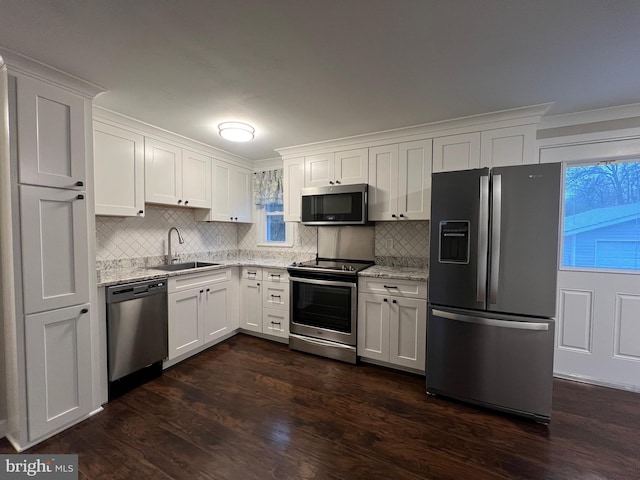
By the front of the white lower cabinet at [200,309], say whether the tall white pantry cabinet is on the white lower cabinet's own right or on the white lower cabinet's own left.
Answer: on the white lower cabinet's own right

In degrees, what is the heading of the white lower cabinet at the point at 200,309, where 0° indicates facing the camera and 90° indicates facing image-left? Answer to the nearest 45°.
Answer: approximately 315°

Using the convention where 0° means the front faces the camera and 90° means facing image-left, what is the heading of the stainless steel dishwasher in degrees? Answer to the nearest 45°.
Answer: approximately 315°

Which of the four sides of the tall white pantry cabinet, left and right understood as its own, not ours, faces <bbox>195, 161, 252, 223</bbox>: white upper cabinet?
left

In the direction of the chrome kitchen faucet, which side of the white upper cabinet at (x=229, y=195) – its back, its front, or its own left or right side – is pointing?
right
